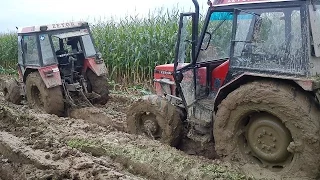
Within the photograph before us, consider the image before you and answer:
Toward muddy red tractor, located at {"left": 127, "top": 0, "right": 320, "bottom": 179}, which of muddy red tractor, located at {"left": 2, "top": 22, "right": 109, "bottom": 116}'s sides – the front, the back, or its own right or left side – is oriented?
back

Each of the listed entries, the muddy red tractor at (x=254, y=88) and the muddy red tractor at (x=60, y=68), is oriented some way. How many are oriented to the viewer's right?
0

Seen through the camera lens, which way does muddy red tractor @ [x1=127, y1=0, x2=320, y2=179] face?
facing away from the viewer and to the left of the viewer

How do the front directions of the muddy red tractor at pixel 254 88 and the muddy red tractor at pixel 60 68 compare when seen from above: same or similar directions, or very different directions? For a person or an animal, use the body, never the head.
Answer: same or similar directions

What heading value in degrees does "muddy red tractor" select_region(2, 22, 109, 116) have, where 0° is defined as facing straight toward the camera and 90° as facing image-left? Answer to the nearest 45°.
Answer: approximately 135°

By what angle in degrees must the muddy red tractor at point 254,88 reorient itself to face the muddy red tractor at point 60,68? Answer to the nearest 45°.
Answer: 0° — it already faces it
